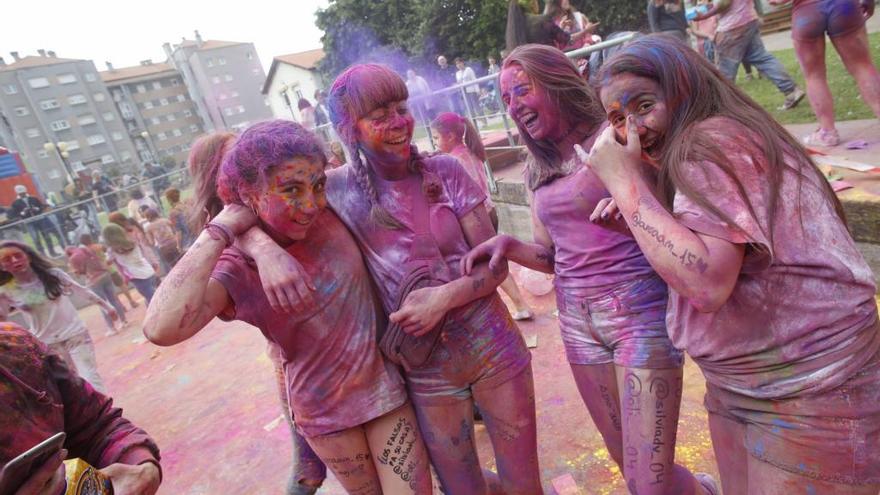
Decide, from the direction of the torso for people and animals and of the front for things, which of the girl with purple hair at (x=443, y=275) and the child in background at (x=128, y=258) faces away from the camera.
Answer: the child in background

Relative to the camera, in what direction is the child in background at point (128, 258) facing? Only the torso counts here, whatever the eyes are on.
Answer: away from the camera

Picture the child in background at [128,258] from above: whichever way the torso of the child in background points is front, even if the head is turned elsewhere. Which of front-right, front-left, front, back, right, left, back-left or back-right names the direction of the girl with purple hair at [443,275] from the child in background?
back

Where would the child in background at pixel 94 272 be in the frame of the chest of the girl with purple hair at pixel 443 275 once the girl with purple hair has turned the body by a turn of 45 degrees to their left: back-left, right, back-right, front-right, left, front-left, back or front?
back

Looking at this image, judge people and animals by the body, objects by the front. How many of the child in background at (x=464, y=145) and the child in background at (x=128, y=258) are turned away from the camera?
1

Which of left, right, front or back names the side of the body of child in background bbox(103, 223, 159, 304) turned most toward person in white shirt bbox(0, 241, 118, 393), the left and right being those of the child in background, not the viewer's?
back

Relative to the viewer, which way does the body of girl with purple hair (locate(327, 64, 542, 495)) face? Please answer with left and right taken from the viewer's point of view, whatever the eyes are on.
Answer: facing the viewer

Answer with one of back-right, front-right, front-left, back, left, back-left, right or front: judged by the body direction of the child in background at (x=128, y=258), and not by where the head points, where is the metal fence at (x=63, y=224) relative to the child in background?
front

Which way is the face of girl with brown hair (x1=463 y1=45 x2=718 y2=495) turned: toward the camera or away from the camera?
toward the camera

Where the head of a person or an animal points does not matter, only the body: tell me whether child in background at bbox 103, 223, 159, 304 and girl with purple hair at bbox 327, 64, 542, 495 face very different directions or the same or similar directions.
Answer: very different directions

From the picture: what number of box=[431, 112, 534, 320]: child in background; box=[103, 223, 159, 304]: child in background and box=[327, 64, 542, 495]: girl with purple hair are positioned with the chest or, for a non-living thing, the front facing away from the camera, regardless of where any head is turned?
1

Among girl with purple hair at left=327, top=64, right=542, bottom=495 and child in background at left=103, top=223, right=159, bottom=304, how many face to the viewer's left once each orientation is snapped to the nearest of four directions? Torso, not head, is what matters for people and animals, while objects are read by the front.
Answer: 0
